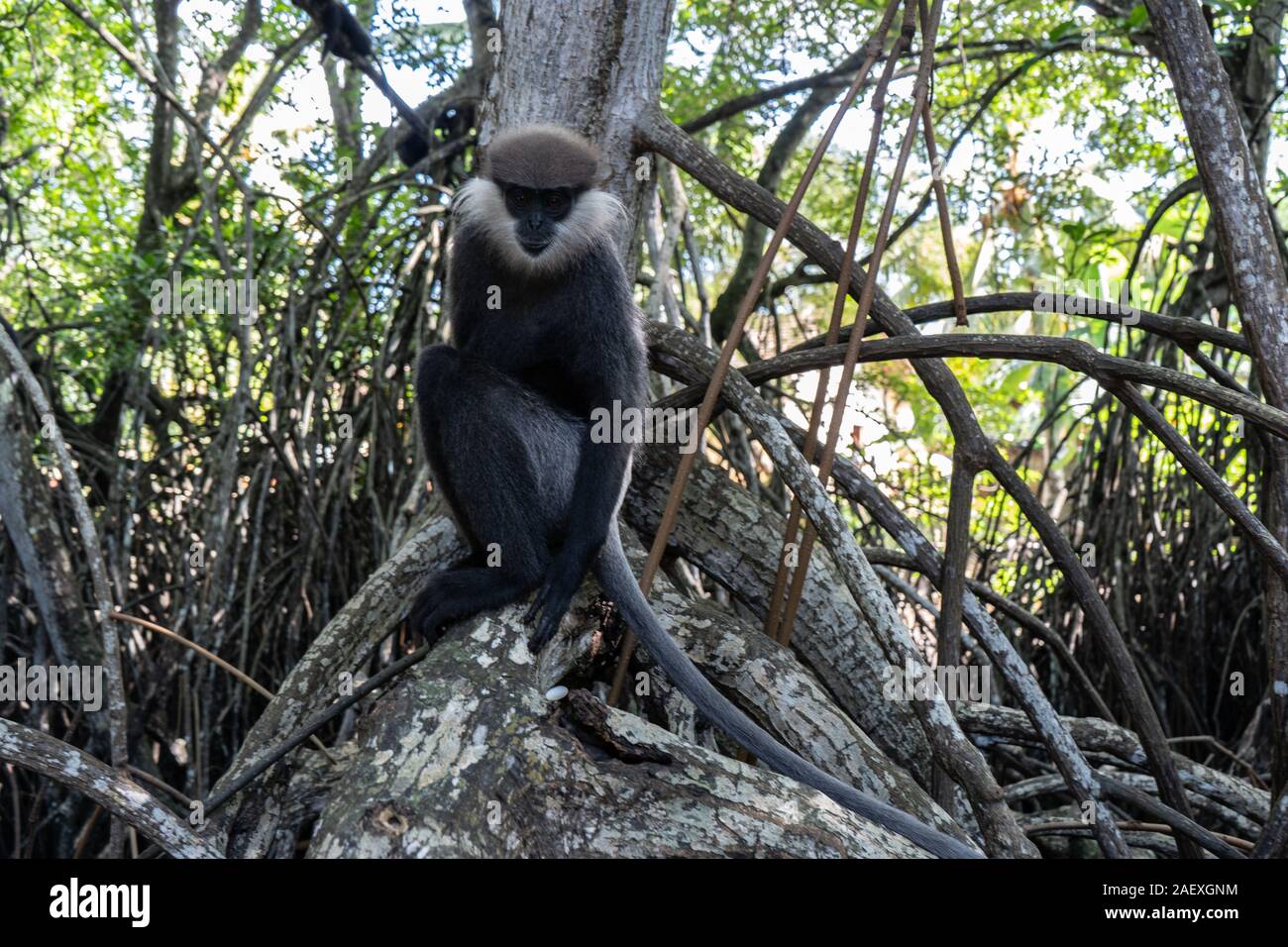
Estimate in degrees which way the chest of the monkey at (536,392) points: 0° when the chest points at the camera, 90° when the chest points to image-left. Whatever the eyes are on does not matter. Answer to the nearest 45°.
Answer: approximately 45°

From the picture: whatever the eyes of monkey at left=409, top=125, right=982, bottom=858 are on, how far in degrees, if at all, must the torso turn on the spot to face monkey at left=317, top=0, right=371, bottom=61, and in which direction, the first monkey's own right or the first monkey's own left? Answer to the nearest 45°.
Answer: approximately 90° to the first monkey's own right
